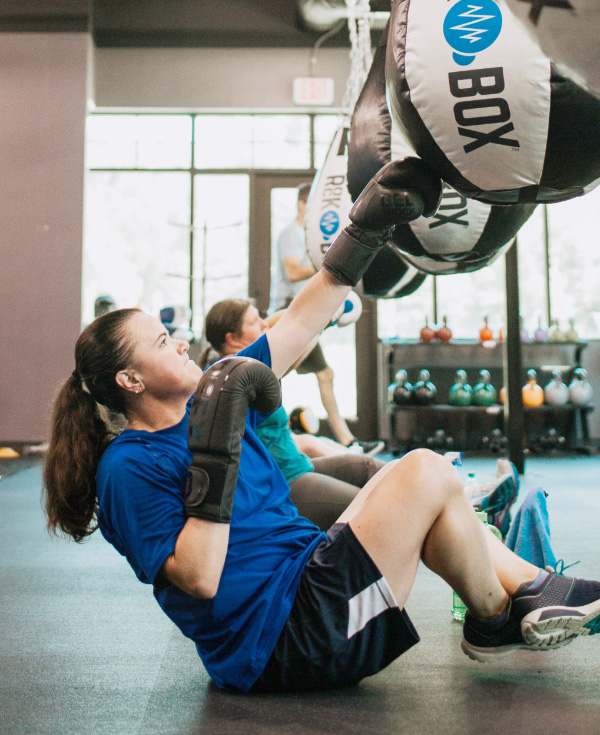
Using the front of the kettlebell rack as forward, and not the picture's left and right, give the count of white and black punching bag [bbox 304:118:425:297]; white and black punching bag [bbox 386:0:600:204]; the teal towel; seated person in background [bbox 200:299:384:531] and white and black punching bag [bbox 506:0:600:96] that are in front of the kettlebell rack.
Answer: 5

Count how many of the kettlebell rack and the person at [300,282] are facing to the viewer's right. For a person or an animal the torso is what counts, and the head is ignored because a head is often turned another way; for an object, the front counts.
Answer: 1

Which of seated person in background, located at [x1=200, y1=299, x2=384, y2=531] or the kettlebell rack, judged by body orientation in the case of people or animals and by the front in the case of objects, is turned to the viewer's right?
the seated person in background

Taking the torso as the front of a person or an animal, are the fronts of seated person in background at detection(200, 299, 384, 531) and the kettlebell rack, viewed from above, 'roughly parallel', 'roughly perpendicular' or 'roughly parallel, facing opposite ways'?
roughly perpendicular

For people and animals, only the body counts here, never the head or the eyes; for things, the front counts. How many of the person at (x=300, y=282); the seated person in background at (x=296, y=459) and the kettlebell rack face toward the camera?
1

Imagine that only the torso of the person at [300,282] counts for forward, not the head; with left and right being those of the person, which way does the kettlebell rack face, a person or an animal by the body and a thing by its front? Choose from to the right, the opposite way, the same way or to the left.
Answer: to the right

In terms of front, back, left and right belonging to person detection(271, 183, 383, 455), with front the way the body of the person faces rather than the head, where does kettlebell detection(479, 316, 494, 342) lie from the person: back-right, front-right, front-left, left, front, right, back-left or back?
front-left

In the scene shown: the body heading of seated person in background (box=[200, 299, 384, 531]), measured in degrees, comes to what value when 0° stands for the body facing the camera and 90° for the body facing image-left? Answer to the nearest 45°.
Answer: approximately 270°
